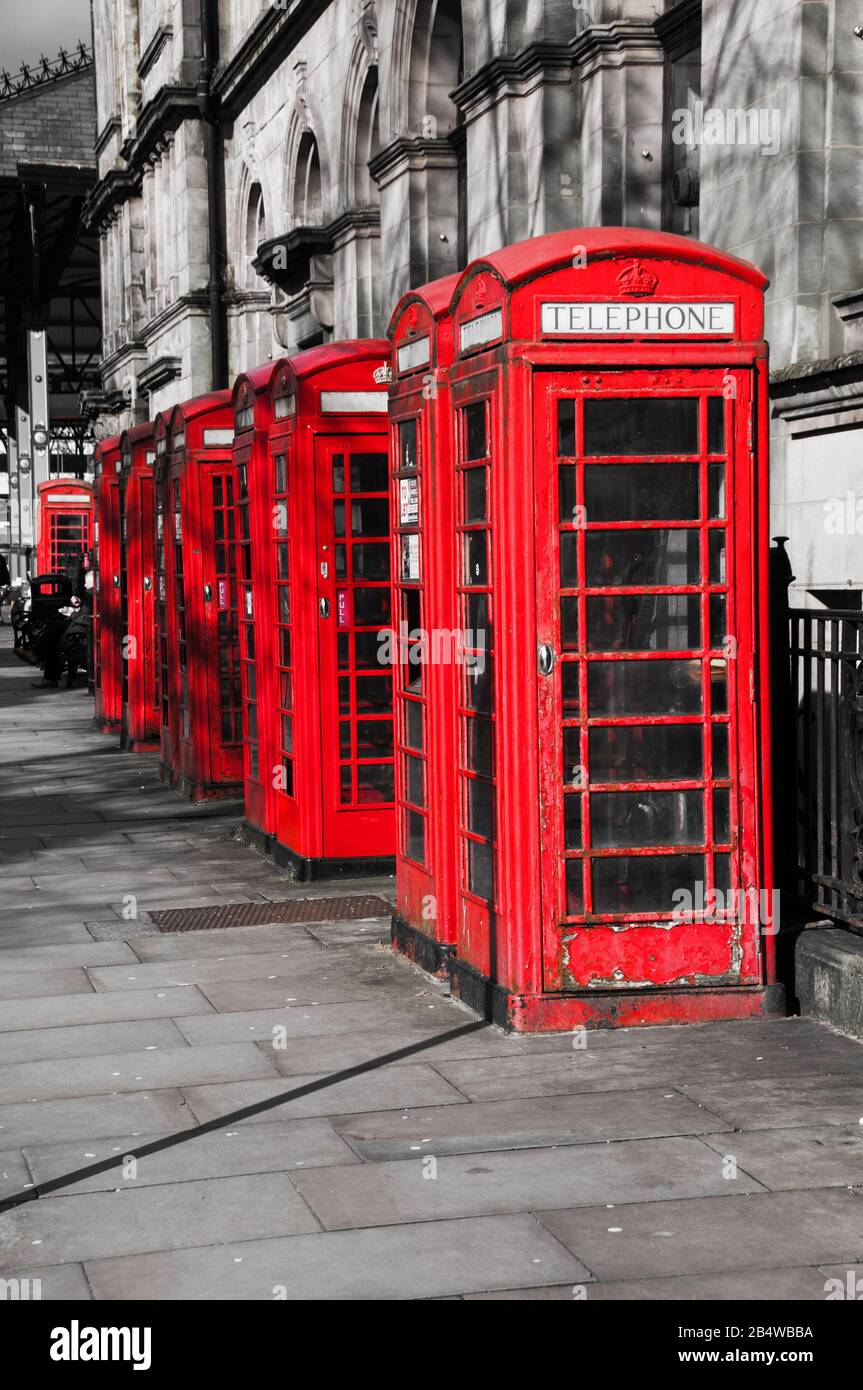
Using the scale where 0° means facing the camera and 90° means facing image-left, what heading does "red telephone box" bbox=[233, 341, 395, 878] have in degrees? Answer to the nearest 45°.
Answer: approximately 0°

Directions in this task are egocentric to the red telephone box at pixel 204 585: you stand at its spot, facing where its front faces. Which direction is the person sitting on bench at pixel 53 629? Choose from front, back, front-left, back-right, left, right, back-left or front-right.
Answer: back

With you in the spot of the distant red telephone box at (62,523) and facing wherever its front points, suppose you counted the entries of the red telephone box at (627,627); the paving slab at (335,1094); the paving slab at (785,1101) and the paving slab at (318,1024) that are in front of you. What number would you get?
4

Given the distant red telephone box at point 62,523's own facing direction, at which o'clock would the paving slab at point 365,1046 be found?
The paving slab is roughly at 12 o'clock from the distant red telephone box.

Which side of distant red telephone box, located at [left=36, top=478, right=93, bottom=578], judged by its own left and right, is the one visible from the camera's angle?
front

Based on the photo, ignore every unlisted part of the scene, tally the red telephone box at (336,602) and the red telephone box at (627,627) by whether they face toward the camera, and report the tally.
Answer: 2

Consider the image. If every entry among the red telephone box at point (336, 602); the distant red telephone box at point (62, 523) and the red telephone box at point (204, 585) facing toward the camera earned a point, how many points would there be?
3

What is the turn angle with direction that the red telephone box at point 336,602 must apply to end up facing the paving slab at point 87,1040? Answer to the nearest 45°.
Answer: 0° — it already faces it

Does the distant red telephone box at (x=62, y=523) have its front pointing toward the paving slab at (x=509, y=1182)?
yes

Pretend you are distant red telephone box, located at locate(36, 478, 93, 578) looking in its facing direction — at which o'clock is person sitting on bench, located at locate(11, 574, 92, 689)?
The person sitting on bench is roughly at 12 o'clock from the distant red telephone box.

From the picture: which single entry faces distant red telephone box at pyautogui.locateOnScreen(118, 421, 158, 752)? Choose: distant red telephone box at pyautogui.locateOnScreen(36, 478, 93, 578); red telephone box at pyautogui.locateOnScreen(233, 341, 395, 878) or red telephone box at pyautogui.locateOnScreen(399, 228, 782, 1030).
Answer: distant red telephone box at pyautogui.locateOnScreen(36, 478, 93, 578)

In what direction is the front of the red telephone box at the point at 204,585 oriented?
toward the camera

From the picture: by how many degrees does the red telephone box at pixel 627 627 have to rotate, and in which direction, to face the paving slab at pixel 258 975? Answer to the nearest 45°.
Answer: approximately 135° to its right

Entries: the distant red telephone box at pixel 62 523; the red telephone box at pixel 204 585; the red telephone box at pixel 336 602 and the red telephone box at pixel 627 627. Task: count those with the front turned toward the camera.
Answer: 4

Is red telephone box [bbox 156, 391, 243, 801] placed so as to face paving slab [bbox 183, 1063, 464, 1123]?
yes

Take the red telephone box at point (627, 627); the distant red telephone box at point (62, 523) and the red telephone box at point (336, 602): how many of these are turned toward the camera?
3
